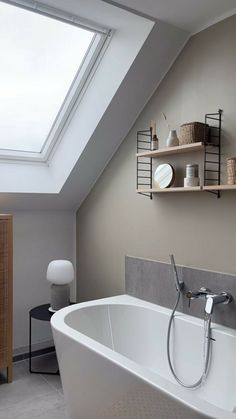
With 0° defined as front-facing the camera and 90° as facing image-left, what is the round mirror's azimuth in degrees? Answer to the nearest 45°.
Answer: approximately 45°

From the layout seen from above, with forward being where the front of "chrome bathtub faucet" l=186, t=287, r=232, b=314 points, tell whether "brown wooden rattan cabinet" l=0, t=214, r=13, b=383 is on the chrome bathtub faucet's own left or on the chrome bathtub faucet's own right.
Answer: on the chrome bathtub faucet's own right

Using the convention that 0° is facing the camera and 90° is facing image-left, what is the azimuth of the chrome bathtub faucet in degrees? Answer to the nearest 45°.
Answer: approximately 45°

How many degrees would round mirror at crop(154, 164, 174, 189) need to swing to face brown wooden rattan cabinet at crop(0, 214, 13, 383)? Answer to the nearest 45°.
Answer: approximately 45° to its right
